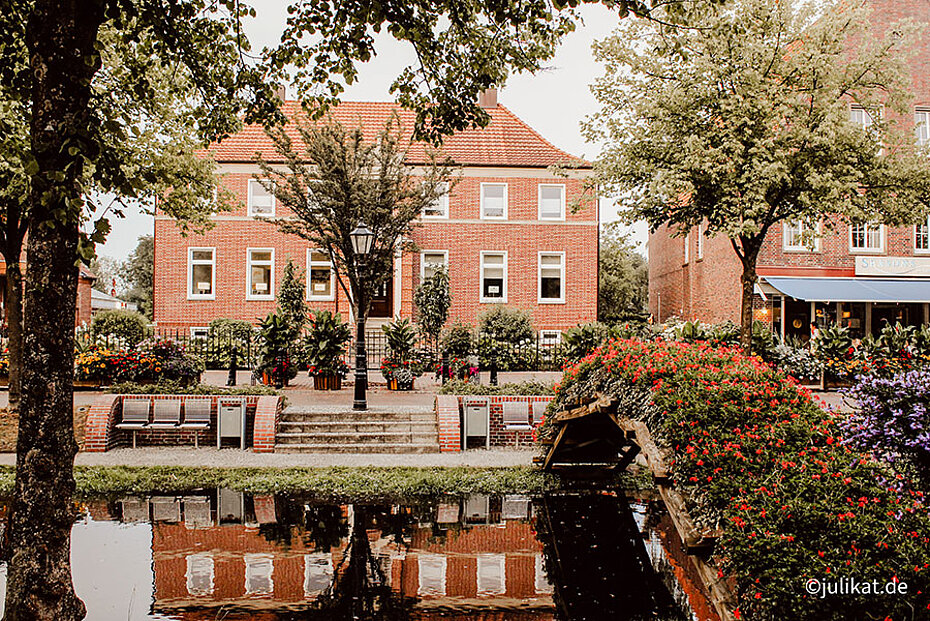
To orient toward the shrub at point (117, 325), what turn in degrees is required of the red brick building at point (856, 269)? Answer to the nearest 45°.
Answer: approximately 45° to its right

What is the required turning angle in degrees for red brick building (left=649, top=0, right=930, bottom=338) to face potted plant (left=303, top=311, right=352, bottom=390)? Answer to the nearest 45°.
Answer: approximately 45° to its right

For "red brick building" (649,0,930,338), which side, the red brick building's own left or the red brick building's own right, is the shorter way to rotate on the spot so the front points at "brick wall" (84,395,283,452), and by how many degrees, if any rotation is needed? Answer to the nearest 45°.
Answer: approximately 45° to the red brick building's own right

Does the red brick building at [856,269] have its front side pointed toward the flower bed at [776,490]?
yes

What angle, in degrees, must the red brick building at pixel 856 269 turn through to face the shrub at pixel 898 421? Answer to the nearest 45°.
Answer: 0° — it already faces it

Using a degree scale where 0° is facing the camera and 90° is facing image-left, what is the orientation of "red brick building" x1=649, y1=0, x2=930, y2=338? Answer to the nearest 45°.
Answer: approximately 0°

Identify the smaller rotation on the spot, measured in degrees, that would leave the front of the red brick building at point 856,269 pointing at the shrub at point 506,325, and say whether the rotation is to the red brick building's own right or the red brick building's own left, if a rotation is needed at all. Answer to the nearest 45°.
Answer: approximately 45° to the red brick building's own right

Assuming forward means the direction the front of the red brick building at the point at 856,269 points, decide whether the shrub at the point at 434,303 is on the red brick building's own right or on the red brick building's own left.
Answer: on the red brick building's own right

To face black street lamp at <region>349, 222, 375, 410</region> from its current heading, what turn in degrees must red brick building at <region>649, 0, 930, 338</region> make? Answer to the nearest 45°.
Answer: approximately 45° to its right
